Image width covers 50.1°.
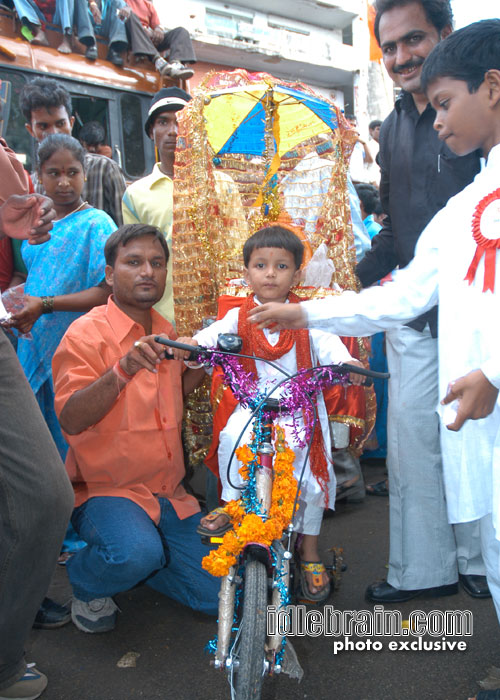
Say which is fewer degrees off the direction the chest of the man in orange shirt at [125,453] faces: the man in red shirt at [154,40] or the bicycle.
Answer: the bicycle

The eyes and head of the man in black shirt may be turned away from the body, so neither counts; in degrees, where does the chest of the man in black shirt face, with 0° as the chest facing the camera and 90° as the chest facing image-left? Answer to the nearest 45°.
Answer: approximately 45°

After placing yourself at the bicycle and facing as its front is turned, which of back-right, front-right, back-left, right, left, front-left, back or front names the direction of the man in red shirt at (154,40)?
back

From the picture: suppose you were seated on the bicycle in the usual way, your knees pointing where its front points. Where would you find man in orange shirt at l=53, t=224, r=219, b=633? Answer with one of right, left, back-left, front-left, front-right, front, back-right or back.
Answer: back-right

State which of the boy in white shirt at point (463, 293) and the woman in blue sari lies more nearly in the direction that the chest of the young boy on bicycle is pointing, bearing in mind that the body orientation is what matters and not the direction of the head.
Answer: the boy in white shirt

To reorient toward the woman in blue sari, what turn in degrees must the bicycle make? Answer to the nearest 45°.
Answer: approximately 135° to its right

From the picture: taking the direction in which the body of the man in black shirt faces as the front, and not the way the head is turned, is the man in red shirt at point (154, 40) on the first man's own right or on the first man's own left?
on the first man's own right

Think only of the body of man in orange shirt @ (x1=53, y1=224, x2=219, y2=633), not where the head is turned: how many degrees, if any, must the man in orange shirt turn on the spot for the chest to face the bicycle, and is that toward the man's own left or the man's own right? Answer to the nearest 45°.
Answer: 0° — they already face it

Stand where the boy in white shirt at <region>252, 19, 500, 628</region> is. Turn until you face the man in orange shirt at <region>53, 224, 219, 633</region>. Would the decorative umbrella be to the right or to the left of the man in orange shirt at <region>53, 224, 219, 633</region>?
right
